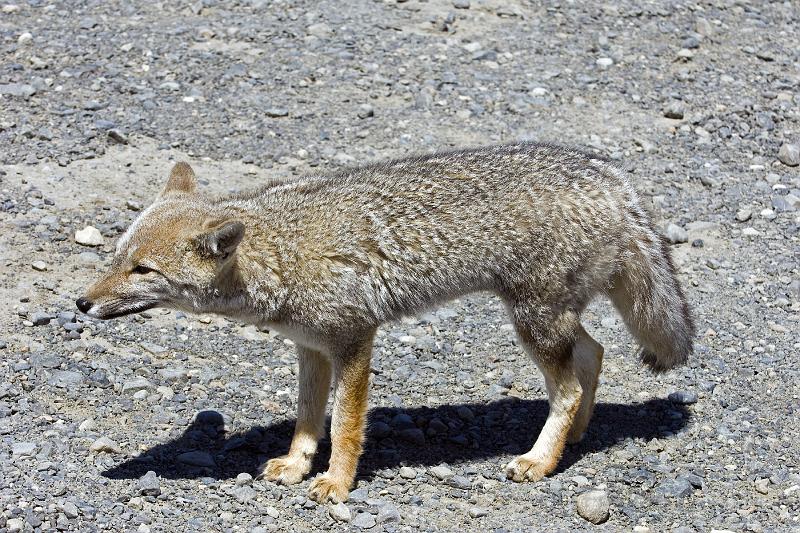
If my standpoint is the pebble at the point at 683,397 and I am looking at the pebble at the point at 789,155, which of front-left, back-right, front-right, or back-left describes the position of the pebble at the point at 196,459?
back-left

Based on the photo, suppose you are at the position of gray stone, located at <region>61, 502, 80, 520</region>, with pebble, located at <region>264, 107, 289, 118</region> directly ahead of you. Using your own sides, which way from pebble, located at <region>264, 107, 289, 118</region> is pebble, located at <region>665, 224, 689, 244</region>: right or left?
right

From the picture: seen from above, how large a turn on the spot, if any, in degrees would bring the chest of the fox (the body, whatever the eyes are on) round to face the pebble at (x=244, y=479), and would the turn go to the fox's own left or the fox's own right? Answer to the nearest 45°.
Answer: approximately 45° to the fox's own left

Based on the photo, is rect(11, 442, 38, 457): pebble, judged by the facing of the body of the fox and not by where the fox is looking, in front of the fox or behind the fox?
in front

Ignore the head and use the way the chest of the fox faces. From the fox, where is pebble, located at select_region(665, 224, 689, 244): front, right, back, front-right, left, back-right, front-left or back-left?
back-right

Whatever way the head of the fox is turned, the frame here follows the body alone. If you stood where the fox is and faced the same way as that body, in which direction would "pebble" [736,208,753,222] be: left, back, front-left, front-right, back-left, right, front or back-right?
back-right

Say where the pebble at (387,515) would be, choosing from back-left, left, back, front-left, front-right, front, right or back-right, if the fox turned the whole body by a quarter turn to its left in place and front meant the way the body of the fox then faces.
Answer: front

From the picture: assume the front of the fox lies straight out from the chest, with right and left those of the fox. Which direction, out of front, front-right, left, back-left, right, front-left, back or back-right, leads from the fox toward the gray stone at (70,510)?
front-left

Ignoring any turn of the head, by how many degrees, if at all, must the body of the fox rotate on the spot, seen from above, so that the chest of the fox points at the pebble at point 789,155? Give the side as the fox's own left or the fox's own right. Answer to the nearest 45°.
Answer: approximately 135° to the fox's own right

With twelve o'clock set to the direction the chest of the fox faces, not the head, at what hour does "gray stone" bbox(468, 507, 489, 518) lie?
The gray stone is roughly at 8 o'clock from the fox.

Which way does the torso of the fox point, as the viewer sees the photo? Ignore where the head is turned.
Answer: to the viewer's left
